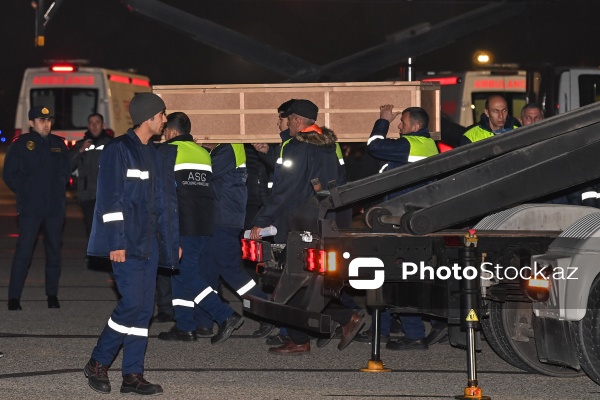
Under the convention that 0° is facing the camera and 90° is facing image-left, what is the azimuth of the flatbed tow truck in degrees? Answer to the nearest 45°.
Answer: approximately 225°

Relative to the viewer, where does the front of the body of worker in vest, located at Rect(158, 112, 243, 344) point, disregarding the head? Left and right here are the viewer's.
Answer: facing away from the viewer and to the left of the viewer

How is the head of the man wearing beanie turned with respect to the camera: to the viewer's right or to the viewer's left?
to the viewer's right

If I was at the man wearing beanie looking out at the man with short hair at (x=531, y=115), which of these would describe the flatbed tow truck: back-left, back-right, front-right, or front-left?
front-right

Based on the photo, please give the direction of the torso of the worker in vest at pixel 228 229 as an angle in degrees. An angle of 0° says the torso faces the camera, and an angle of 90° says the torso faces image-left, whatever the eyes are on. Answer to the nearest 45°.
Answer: approximately 90°

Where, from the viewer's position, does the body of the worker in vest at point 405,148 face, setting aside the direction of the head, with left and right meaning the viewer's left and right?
facing to the left of the viewer

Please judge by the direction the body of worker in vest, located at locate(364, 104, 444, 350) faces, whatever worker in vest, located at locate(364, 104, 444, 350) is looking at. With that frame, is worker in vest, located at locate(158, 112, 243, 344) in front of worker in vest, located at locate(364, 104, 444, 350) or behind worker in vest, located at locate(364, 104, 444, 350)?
in front

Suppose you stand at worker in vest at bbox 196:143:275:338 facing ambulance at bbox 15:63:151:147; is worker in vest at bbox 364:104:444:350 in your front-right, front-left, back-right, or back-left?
back-right
